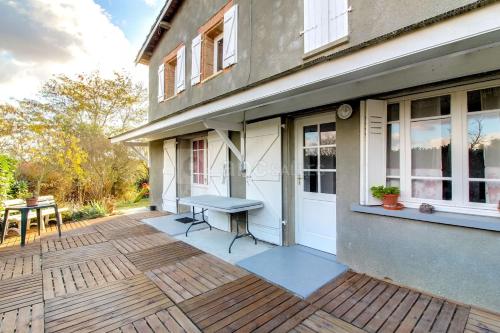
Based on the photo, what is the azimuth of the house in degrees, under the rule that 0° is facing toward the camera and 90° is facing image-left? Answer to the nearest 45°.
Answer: approximately 45°

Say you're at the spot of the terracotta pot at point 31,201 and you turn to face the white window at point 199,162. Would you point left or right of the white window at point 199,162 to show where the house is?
right

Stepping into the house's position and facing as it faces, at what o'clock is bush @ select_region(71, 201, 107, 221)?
The bush is roughly at 2 o'clock from the house.

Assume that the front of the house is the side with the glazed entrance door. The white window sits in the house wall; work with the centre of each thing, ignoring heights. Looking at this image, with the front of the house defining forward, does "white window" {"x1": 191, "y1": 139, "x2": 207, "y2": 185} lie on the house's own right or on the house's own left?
on the house's own right

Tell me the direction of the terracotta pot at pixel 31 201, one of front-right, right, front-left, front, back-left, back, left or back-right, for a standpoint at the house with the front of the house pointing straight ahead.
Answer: front-right
